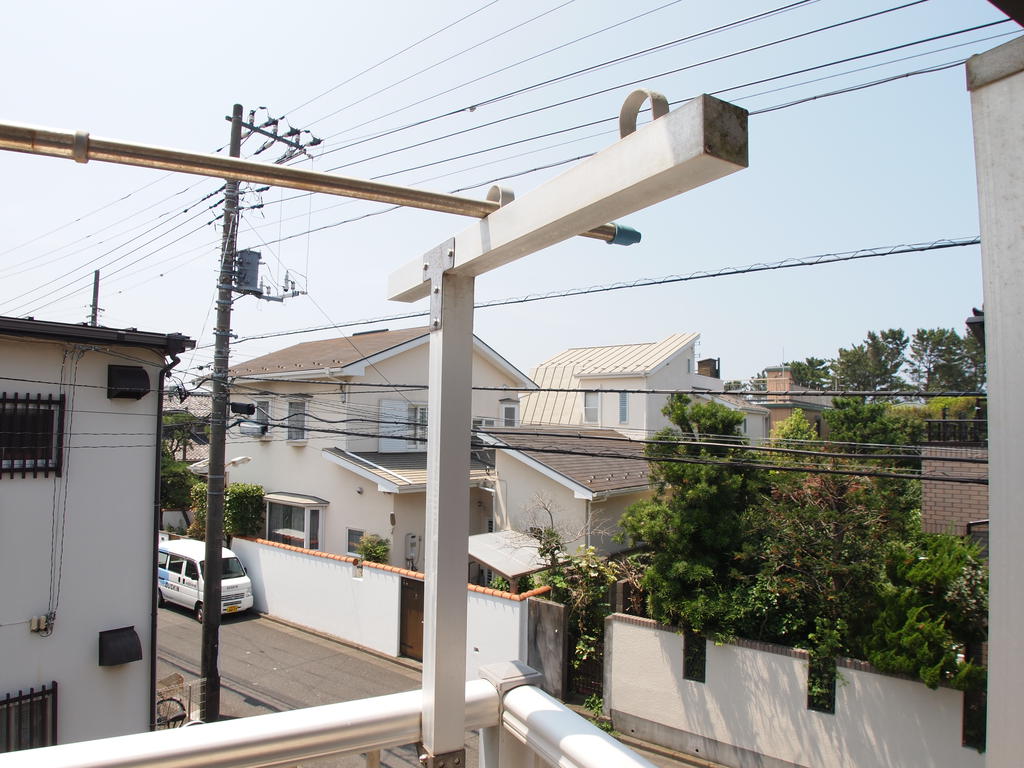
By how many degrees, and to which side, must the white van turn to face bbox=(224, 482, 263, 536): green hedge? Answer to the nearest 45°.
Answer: approximately 90° to its left

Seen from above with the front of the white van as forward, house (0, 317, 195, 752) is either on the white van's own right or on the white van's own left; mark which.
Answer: on the white van's own right

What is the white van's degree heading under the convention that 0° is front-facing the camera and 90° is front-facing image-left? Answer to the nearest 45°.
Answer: approximately 315°

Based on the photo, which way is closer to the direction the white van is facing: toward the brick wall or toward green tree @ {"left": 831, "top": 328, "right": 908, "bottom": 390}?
the brick wall

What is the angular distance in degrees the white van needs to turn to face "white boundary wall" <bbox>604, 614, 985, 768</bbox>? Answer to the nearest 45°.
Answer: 0° — it already faces it

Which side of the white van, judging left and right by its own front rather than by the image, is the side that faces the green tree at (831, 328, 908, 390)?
left

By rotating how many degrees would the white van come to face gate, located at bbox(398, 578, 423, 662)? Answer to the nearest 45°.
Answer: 0° — it already faces it

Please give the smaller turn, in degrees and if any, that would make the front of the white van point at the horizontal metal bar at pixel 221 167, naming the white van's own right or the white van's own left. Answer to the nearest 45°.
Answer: approximately 45° to the white van's own right

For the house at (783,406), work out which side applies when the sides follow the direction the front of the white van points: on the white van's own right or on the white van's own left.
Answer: on the white van's own left

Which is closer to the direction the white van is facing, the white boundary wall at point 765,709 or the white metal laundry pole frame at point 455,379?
the white boundary wall

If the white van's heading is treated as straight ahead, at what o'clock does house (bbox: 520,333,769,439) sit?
The house is roughly at 10 o'clock from the white van.

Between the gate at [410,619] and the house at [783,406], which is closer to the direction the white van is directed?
the gate
